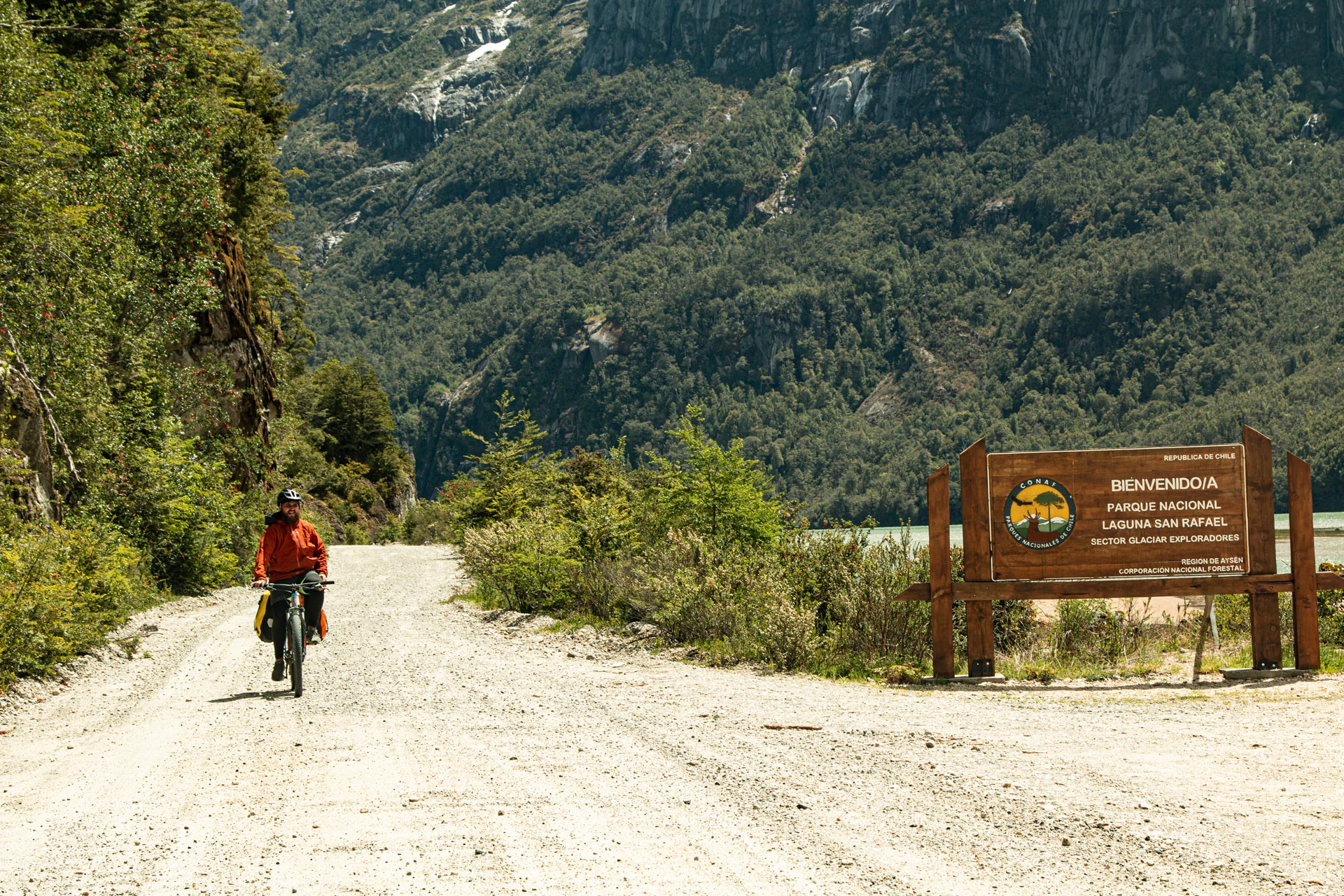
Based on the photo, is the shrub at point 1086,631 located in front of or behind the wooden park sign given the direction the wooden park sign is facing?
behind

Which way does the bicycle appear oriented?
toward the camera

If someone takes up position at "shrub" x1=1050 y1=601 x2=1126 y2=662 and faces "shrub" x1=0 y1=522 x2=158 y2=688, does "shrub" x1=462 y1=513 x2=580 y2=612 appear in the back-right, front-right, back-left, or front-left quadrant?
front-right

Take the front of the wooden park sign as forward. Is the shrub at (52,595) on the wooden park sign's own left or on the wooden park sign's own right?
on the wooden park sign's own right

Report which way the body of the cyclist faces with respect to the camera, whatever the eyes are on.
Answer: toward the camera

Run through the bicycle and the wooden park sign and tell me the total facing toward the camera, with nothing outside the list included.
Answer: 2

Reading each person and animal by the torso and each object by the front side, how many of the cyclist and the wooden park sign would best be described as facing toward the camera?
2

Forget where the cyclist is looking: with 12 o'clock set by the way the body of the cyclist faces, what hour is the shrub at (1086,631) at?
The shrub is roughly at 9 o'clock from the cyclist.

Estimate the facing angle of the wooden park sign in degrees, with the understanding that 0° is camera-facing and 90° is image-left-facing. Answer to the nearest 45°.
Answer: approximately 0°

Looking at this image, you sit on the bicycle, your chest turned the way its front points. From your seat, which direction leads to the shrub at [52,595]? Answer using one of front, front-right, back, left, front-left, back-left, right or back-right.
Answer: back-right

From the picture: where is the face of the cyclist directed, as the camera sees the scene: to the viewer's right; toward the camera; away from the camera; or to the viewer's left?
toward the camera

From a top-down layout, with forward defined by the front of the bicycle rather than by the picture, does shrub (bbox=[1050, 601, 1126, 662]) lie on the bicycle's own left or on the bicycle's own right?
on the bicycle's own left
